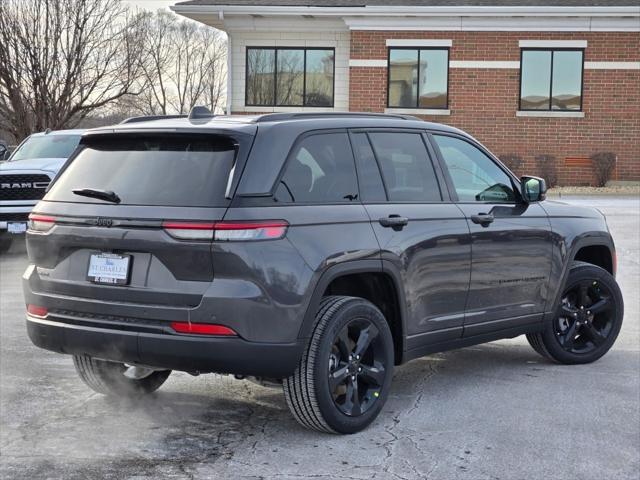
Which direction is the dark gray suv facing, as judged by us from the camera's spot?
facing away from the viewer and to the right of the viewer

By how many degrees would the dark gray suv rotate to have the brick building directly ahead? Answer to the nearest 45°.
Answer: approximately 45° to its left

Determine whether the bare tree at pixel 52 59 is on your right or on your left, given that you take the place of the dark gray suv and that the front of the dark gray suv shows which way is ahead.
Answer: on your left

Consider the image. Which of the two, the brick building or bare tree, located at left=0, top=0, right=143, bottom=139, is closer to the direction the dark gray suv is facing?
the brick building
